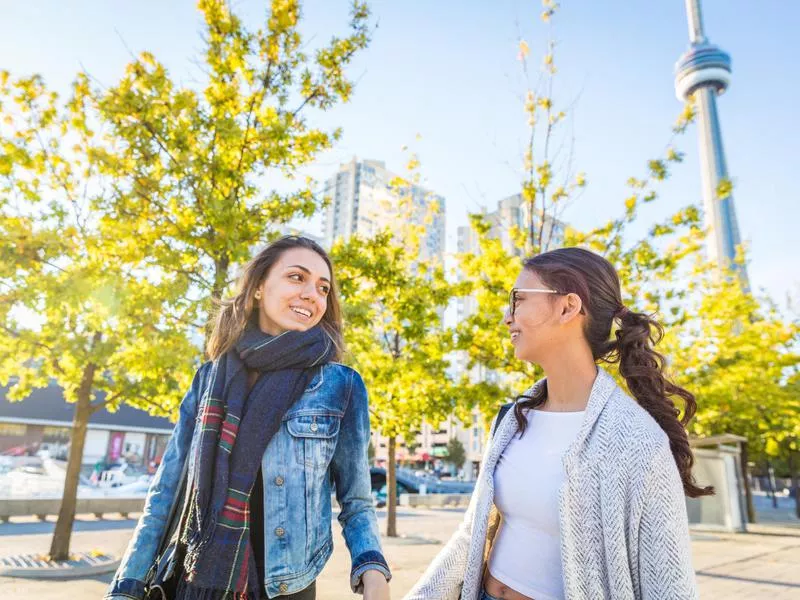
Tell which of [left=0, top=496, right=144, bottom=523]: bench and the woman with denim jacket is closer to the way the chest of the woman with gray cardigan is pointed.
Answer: the woman with denim jacket

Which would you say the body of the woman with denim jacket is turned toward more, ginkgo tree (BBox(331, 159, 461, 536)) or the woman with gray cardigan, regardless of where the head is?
the woman with gray cardigan

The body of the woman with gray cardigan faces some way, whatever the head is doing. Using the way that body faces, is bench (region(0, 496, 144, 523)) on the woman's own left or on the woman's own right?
on the woman's own right

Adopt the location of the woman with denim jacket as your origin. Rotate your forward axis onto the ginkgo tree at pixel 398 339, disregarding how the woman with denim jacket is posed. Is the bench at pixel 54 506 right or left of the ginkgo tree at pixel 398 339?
left

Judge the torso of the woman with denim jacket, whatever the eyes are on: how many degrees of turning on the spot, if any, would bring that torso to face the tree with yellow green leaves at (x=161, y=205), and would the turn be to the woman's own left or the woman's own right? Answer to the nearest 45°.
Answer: approximately 180°

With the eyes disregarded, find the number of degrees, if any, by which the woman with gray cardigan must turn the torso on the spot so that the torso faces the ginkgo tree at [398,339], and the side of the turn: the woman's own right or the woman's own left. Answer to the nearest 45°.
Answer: approximately 135° to the woman's own right

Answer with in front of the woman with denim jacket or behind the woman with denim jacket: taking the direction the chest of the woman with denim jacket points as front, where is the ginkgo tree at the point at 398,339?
behind

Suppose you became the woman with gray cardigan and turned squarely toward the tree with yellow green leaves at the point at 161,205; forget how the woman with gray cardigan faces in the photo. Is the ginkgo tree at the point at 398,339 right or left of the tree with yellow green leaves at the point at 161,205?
right

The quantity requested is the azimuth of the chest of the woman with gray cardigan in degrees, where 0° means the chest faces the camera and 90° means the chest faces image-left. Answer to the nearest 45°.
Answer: approximately 45°

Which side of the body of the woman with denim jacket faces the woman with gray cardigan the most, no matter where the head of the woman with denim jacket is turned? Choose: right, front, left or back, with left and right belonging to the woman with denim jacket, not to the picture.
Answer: left
